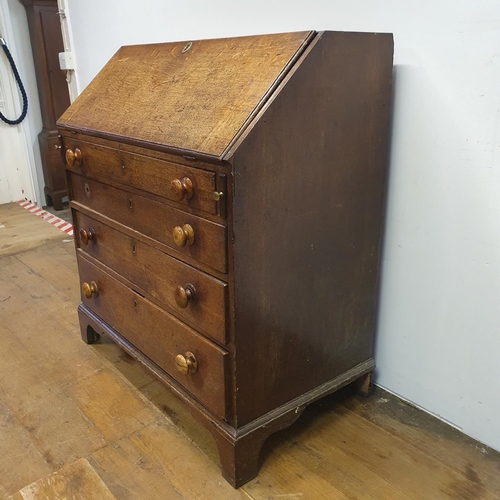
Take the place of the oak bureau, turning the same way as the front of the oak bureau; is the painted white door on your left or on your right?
on your right

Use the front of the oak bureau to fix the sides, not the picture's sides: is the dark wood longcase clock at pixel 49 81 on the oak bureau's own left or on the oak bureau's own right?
on the oak bureau's own right

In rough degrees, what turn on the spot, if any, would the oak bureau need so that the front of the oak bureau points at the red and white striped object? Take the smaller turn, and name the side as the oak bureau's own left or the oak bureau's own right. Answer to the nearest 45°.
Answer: approximately 90° to the oak bureau's own right

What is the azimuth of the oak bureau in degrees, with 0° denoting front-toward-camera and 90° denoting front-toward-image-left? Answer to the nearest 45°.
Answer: approximately 45°
